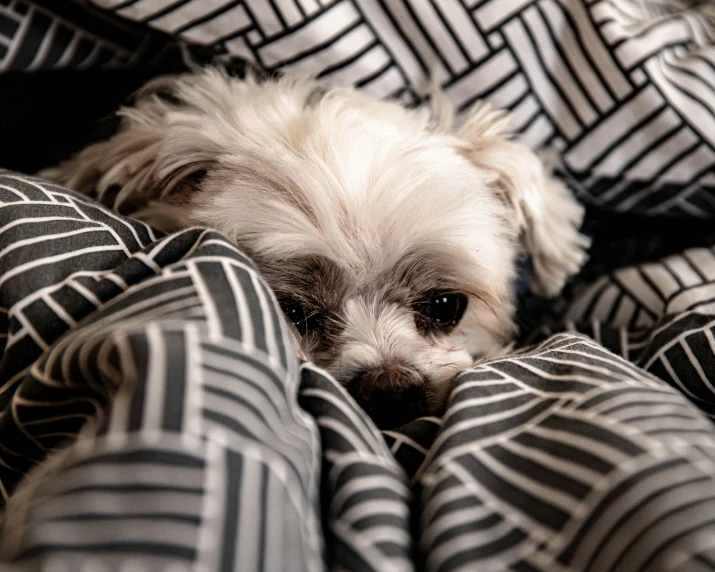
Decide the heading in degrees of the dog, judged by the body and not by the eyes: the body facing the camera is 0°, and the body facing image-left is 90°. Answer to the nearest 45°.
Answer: approximately 0°
